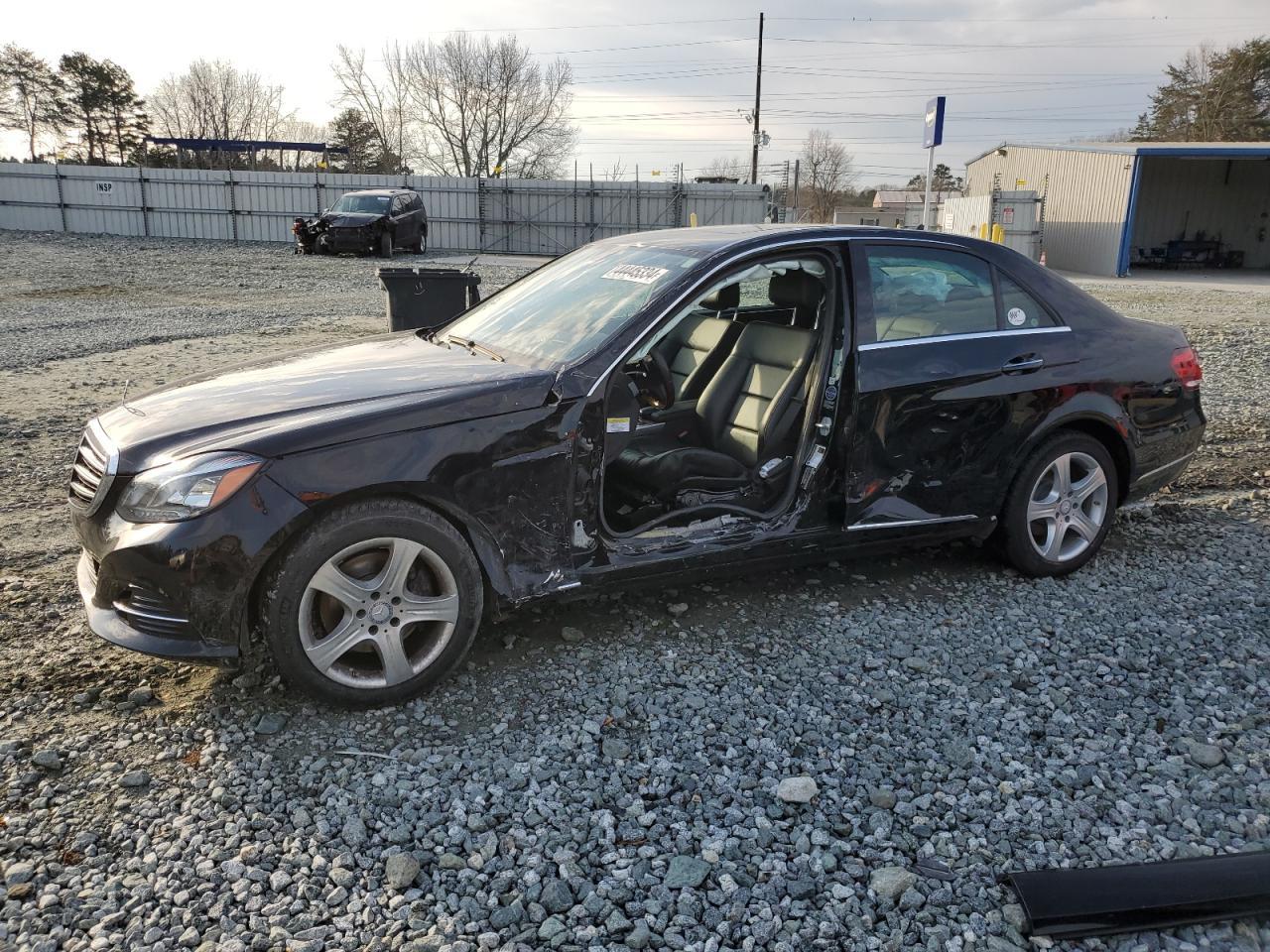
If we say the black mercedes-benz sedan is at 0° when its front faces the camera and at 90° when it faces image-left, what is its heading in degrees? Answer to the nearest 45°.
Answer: approximately 45°

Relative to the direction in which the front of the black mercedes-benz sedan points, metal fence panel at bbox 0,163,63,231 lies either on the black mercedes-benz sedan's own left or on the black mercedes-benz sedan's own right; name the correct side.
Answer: on the black mercedes-benz sedan's own right

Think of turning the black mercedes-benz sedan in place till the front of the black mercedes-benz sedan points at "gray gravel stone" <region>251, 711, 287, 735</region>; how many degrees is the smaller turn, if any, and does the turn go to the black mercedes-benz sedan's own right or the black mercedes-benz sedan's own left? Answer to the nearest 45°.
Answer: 0° — it already faces it

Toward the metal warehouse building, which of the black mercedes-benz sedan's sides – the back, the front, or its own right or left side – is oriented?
back

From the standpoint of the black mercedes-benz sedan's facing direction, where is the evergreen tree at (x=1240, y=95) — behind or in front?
behind

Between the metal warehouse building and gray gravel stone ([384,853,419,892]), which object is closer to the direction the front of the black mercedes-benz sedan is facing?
the gray gravel stone
